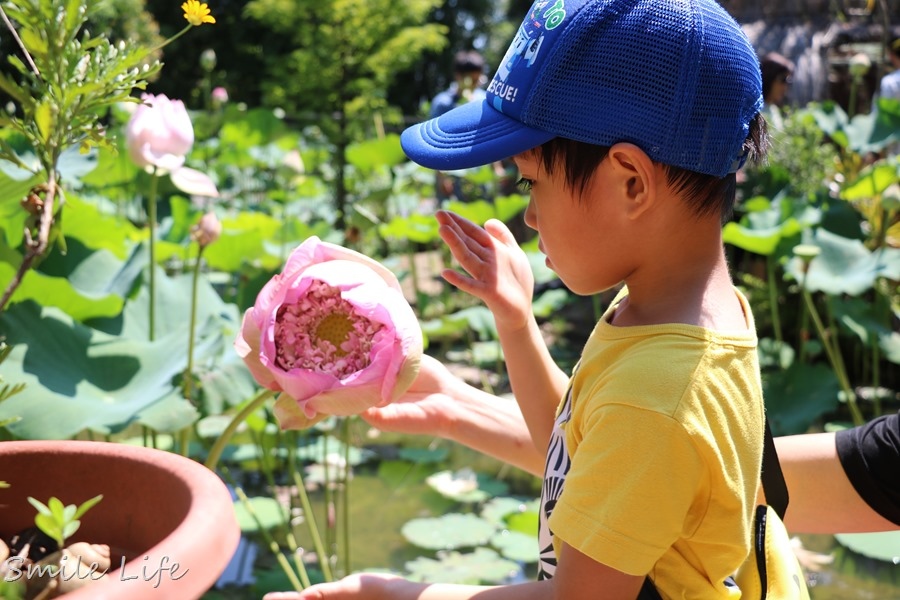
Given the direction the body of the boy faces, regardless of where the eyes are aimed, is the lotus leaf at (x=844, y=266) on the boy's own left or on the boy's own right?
on the boy's own right

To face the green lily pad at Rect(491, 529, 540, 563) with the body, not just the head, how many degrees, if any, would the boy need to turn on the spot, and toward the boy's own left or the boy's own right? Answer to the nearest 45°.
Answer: approximately 90° to the boy's own right

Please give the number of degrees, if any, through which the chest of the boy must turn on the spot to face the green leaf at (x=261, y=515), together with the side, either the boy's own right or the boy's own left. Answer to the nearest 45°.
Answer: approximately 45° to the boy's own right

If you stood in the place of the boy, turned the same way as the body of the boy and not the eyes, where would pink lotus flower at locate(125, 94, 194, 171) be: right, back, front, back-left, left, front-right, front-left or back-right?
front-right

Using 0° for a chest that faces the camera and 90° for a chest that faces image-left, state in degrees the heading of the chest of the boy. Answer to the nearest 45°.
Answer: approximately 90°

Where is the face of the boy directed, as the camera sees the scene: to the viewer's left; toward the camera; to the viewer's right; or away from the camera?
to the viewer's left

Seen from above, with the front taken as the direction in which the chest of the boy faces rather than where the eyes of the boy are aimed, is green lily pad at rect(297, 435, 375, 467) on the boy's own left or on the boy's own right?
on the boy's own right
